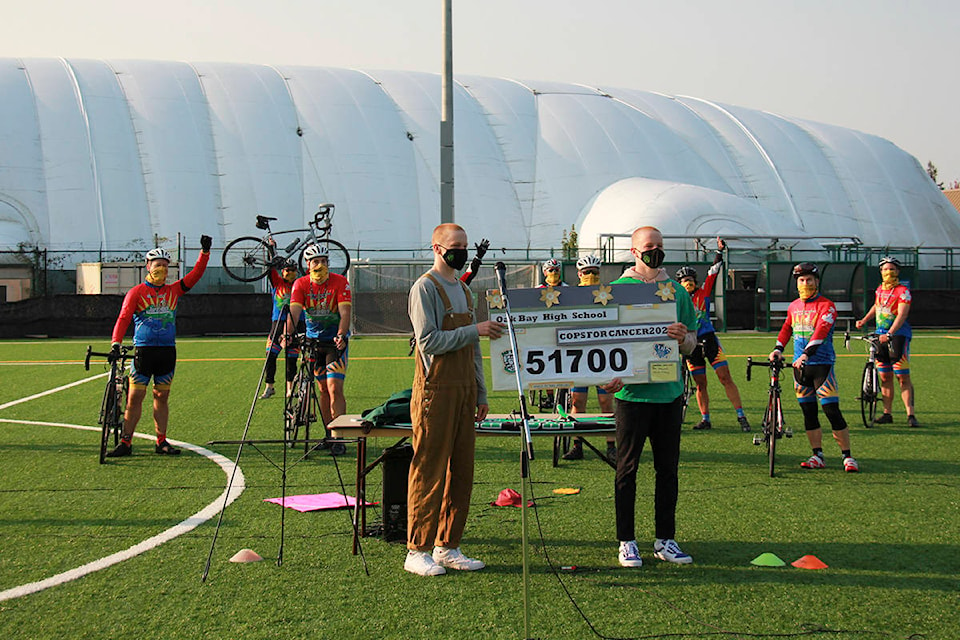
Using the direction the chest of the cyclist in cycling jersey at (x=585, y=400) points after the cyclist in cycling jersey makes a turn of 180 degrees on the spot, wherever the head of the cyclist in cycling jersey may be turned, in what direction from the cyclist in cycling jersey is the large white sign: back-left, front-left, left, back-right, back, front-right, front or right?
back

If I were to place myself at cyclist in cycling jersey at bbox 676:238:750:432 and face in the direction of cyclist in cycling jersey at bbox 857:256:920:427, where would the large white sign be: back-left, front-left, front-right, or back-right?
back-right

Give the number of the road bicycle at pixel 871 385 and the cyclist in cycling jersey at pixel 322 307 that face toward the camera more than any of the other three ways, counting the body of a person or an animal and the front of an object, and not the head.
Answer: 2

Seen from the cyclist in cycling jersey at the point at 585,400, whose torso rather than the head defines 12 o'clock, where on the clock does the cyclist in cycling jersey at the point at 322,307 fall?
the cyclist in cycling jersey at the point at 322,307 is roughly at 3 o'clock from the cyclist in cycling jersey at the point at 585,400.

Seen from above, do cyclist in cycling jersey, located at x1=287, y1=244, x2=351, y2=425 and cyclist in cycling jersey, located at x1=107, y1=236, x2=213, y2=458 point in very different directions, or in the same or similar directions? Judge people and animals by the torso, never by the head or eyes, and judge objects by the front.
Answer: same or similar directions

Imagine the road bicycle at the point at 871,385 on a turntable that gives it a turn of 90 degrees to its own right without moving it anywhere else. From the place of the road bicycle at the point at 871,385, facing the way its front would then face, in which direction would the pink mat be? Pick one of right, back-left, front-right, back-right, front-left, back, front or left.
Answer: front-left

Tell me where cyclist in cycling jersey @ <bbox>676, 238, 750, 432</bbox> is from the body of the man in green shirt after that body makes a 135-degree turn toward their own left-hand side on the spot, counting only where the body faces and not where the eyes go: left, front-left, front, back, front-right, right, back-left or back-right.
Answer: front-left

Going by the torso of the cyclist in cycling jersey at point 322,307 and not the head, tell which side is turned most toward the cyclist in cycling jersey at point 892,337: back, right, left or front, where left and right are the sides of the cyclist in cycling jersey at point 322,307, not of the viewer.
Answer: left

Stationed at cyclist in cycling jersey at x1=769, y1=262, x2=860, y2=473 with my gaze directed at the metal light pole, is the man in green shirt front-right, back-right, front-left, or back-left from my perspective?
back-left

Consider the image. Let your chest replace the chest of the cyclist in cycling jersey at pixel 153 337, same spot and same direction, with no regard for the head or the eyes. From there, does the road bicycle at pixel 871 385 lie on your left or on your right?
on your left

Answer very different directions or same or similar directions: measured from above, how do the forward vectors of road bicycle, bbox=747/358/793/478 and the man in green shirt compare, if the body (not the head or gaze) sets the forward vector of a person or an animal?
same or similar directions

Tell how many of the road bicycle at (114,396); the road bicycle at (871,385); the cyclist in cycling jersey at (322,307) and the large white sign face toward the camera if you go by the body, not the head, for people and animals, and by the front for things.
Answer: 4

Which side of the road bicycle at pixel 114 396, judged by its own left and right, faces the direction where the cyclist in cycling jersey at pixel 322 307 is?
left

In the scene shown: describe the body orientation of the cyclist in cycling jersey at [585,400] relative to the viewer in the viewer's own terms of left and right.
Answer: facing the viewer

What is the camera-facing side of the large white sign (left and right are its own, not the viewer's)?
front

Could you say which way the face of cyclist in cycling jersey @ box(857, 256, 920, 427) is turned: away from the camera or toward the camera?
toward the camera
